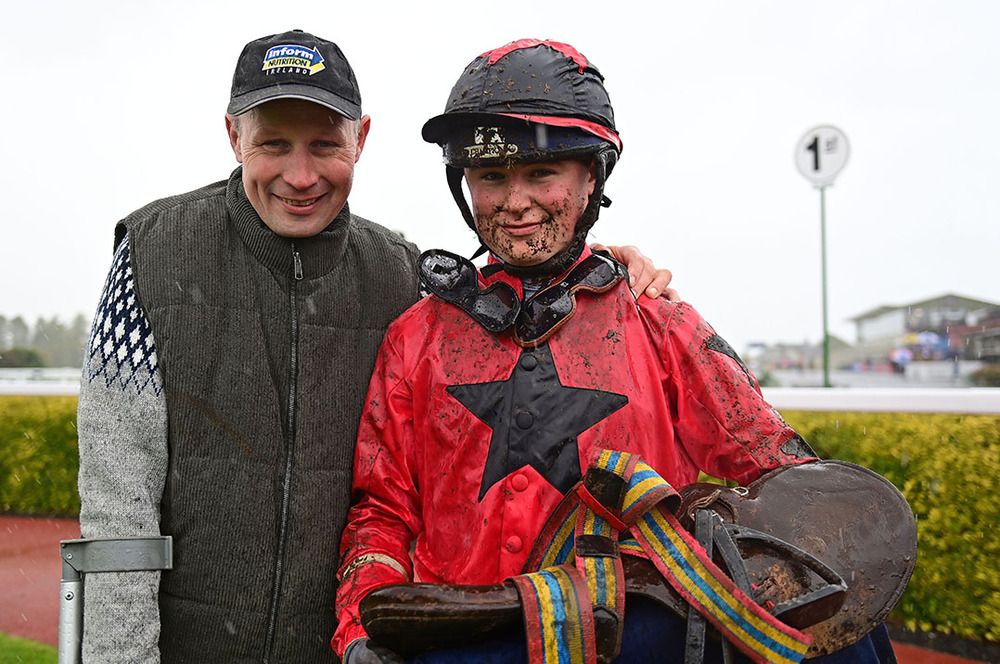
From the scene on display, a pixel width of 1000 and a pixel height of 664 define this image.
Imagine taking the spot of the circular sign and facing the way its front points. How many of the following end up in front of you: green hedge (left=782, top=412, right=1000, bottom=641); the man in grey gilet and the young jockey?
3

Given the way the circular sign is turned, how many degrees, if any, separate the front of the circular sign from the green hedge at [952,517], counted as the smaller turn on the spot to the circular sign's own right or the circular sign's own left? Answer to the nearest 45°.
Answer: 0° — it already faces it

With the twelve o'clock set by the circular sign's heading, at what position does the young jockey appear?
The young jockey is roughly at 12 o'clock from the circular sign.

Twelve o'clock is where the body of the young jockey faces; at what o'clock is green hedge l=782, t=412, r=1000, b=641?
The green hedge is roughly at 7 o'clock from the young jockey.

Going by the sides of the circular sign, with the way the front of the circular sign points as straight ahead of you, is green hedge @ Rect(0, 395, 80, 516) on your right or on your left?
on your right

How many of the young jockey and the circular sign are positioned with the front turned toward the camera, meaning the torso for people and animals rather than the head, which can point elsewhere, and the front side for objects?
2

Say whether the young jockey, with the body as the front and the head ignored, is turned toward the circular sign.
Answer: no

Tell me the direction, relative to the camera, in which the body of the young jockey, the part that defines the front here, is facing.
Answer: toward the camera

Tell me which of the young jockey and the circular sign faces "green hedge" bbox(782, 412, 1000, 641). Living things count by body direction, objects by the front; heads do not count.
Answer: the circular sign

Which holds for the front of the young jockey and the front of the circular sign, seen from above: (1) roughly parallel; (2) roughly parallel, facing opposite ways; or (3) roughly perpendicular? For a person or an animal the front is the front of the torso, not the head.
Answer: roughly parallel

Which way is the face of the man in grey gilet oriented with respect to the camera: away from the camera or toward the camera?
toward the camera

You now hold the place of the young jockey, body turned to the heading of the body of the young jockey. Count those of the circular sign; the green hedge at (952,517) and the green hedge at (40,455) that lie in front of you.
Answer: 0

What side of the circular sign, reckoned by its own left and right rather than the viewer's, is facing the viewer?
front
